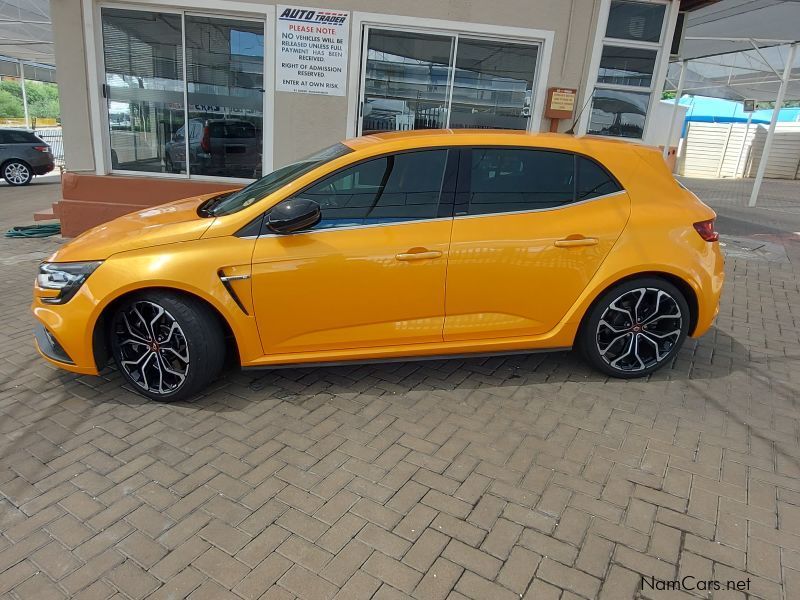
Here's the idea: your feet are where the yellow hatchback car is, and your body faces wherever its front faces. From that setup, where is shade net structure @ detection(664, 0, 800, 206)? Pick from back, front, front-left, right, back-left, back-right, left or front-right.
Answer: back-right

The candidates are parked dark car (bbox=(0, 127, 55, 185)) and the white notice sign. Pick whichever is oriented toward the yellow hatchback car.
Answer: the white notice sign

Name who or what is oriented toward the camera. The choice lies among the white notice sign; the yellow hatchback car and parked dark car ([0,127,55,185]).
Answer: the white notice sign

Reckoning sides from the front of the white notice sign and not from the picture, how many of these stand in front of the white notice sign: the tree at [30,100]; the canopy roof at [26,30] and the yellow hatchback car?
1

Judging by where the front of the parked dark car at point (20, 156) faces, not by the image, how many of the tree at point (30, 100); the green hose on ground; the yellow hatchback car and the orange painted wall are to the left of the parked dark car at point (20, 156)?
3

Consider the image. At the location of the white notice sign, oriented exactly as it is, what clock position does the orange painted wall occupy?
The orange painted wall is roughly at 3 o'clock from the white notice sign.

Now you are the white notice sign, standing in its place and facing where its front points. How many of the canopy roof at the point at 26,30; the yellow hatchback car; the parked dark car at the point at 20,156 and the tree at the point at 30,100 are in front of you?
1

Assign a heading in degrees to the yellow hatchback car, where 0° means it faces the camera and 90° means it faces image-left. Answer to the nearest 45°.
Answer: approximately 90°

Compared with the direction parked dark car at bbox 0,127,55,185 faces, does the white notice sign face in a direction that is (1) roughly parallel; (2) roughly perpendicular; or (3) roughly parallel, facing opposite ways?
roughly perpendicular

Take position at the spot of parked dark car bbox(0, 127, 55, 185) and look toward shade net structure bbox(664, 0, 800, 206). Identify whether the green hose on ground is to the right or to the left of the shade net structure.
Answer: right

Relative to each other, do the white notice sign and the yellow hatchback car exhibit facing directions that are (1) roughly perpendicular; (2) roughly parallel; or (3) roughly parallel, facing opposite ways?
roughly perpendicular

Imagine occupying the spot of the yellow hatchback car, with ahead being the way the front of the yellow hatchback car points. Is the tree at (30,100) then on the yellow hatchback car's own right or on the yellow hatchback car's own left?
on the yellow hatchback car's own right

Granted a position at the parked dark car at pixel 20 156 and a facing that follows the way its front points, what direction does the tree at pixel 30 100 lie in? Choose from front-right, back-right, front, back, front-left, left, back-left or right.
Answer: right

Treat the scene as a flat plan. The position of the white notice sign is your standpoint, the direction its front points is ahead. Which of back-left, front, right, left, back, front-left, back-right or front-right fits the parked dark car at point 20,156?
back-right

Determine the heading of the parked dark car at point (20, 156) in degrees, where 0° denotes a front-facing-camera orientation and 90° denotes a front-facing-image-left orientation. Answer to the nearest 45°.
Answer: approximately 90°
